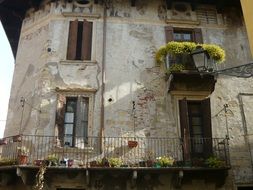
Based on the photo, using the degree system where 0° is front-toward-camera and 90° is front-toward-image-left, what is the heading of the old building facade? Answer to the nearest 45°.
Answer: approximately 0°
